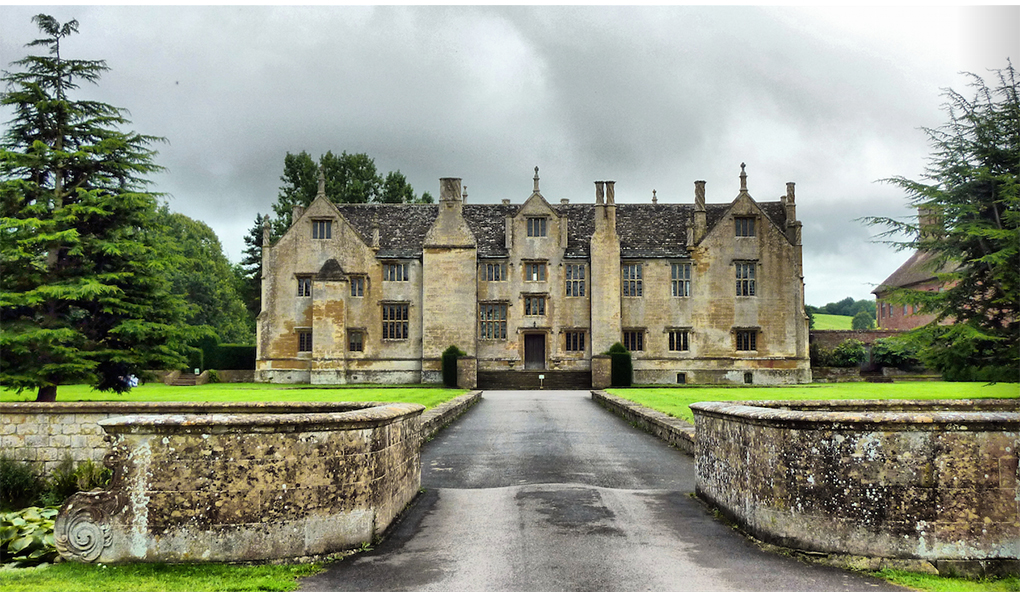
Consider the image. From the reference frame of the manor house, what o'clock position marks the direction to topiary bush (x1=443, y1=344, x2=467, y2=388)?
The topiary bush is roughly at 2 o'clock from the manor house.

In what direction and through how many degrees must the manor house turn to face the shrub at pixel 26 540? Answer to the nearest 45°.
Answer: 0° — it already faces it

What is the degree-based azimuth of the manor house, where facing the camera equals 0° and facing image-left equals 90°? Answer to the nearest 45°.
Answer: approximately 0°

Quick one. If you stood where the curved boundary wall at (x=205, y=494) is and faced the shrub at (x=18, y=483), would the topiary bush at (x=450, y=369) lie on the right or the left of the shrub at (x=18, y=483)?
right

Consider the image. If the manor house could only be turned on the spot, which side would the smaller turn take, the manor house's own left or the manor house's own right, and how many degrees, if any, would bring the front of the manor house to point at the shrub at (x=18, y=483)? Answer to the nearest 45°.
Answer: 0° — it already faces it

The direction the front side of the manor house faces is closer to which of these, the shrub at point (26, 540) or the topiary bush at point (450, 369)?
the shrub

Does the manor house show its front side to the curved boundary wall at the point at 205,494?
yes

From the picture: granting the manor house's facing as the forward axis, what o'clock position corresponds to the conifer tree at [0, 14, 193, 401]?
The conifer tree is roughly at 1 o'clock from the manor house.
